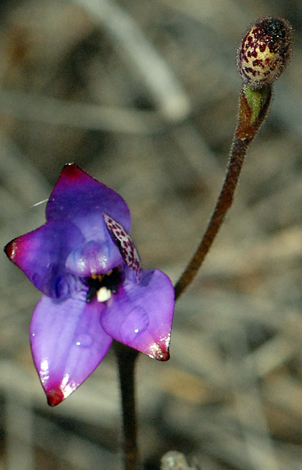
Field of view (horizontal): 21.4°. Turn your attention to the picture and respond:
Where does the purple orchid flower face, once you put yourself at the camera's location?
facing the viewer
